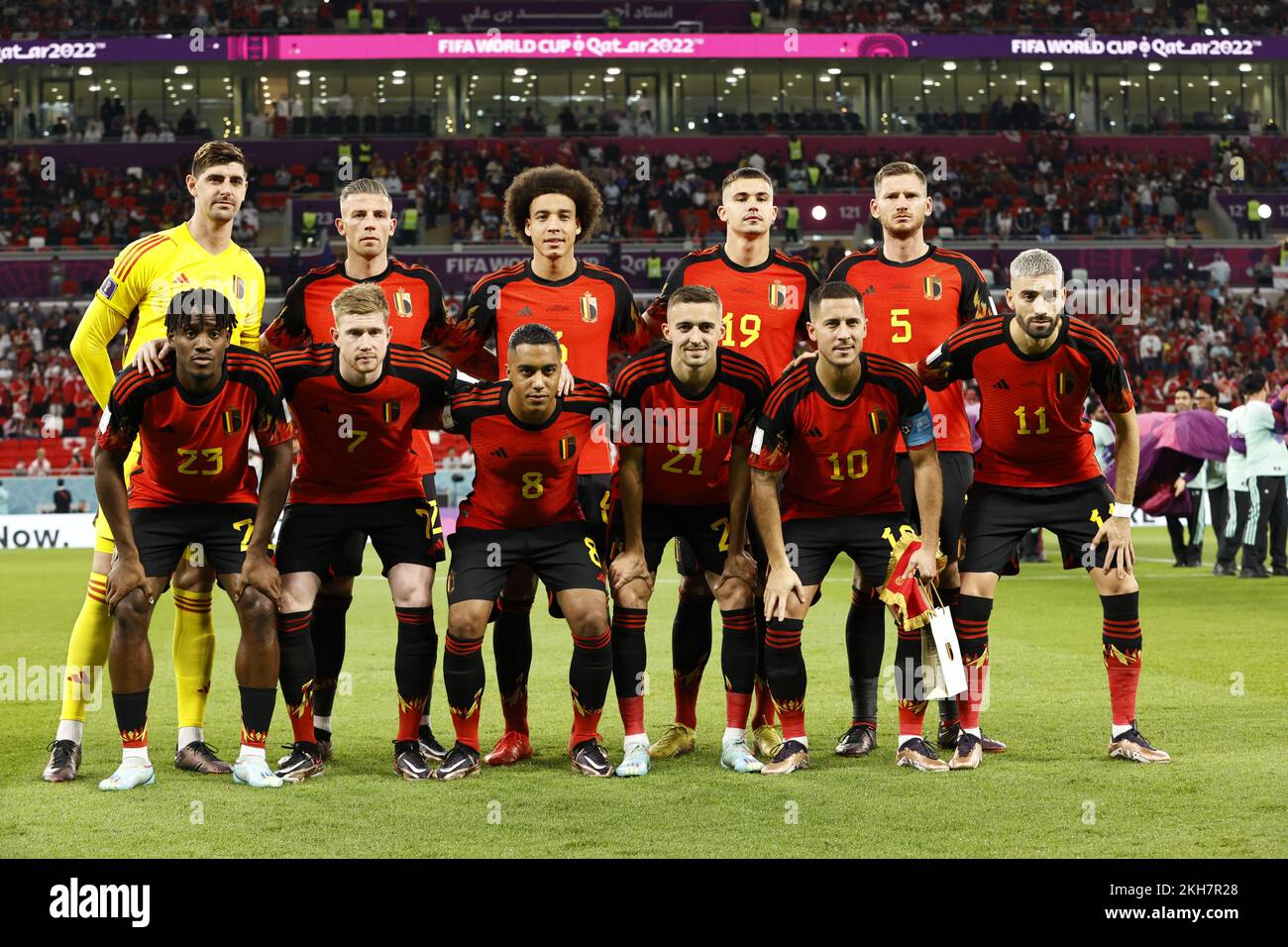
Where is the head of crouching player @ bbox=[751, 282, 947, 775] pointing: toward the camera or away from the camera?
toward the camera

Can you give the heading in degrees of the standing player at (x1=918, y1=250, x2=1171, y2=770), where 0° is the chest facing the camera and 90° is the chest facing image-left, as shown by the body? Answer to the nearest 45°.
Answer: approximately 0°

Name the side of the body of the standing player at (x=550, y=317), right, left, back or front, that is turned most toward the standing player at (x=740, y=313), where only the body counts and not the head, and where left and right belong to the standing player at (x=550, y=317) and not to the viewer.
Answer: left

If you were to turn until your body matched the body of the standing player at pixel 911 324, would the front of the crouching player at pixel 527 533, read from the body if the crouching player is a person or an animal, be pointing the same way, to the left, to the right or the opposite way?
the same way

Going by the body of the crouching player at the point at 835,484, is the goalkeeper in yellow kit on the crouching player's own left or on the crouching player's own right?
on the crouching player's own right

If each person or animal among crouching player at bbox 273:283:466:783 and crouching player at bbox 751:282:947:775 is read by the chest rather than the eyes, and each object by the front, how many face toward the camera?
2

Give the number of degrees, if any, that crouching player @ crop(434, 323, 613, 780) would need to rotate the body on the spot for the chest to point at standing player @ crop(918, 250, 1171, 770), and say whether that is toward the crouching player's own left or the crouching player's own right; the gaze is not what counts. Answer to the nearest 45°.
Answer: approximately 90° to the crouching player's own left

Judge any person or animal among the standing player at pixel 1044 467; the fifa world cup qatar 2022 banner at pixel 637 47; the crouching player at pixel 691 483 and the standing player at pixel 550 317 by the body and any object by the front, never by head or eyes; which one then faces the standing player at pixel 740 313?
the fifa world cup qatar 2022 banner

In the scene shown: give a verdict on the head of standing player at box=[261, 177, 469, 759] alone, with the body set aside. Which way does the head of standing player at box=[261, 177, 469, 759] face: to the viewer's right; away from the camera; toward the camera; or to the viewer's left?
toward the camera

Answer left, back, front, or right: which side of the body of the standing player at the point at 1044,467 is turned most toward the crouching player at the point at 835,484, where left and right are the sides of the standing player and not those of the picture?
right

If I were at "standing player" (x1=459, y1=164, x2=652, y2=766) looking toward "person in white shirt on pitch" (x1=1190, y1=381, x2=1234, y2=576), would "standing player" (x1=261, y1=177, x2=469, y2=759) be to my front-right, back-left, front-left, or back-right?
back-left

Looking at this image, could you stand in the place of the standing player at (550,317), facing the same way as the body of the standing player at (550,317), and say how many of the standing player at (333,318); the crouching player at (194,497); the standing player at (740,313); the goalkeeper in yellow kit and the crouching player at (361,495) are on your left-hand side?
1

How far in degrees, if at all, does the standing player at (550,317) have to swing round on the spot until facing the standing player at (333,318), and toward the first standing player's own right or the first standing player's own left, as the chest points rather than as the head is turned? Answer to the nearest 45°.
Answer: approximately 90° to the first standing player's own right

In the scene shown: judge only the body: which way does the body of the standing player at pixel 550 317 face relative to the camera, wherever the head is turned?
toward the camera

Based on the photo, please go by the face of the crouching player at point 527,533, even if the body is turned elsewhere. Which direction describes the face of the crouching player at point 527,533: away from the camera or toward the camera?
toward the camera

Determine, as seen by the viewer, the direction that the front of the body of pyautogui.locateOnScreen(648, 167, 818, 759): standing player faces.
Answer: toward the camera

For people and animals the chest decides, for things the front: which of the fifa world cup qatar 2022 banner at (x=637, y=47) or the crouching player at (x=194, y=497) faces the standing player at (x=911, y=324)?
the fifa world cup qatar 2022 banner
